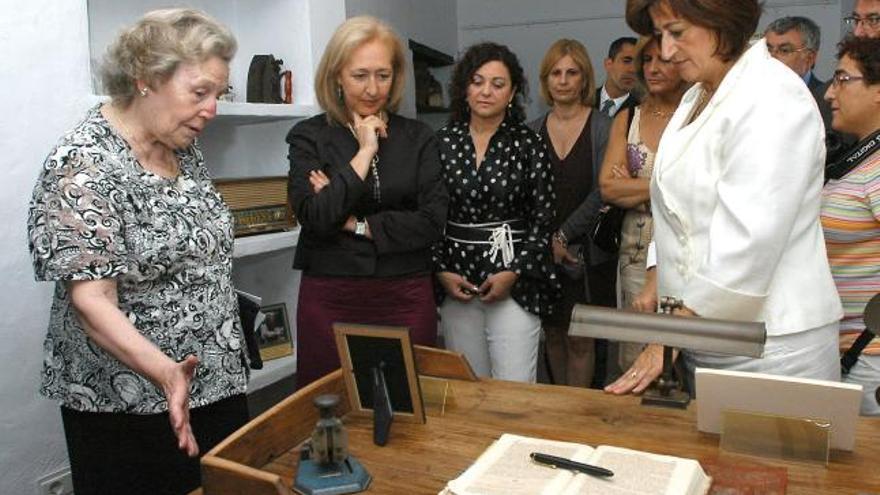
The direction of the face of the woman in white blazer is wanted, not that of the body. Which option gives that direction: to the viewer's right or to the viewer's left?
to the viewer's left

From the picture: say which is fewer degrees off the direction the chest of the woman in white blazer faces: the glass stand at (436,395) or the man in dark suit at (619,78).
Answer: the glass stand

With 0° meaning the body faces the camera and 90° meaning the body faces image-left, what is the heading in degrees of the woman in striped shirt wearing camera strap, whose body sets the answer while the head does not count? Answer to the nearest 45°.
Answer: approximately 90°

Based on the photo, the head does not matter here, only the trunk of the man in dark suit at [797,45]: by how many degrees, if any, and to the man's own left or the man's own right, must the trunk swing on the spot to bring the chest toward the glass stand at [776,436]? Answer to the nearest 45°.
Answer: approximately 45° to the man's own left

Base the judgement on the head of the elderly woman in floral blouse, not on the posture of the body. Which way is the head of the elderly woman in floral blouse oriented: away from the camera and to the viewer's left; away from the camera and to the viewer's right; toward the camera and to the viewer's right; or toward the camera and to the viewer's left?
toward the camera and to the viewer's right
